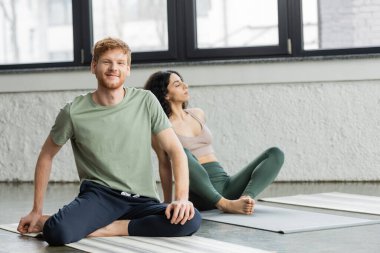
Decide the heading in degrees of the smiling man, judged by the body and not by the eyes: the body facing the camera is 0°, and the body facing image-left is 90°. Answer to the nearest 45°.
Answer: approximately 0°

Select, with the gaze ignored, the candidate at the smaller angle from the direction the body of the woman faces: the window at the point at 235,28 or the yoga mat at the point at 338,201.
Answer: the yoga mat

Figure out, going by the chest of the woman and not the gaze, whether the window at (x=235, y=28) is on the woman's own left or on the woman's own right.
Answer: on the woman's own left

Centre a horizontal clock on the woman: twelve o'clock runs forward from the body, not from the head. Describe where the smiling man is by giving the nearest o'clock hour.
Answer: The smiling man is roughly at 2 o'clock from the woman.

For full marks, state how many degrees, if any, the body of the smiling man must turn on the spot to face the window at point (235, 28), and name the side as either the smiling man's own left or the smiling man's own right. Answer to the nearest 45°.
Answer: approximately 180°

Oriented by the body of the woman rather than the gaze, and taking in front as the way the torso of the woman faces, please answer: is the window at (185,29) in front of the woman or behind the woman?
behind

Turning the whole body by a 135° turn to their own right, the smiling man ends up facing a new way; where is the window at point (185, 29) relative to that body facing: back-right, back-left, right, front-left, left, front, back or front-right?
front-right

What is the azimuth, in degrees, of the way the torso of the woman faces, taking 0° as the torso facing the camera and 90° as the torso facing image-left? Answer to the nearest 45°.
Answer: approximately 315°

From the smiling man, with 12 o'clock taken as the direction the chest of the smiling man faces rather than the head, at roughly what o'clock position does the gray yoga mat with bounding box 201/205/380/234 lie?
The gray yoga mat is roughly at 8 o'clock from the smiling man.
